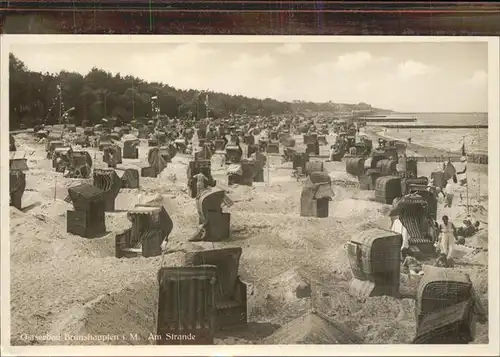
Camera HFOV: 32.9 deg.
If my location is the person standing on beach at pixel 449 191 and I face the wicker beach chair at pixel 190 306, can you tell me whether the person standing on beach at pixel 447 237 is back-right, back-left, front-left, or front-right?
front-left

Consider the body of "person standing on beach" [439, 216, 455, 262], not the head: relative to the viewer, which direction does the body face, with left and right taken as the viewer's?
facing the viewer

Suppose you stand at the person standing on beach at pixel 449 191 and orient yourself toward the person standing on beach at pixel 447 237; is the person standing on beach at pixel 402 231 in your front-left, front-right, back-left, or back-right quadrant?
front-right

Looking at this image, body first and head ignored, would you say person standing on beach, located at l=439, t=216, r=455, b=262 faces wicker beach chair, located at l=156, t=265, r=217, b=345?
no

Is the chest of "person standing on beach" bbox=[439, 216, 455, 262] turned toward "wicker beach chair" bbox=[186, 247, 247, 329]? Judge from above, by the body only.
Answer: no
